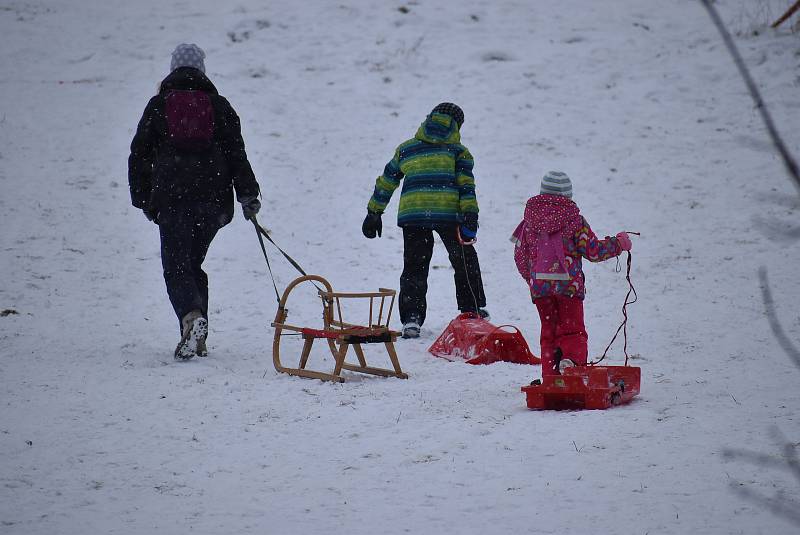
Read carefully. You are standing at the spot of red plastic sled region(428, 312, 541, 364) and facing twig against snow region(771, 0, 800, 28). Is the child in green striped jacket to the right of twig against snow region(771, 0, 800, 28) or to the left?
left

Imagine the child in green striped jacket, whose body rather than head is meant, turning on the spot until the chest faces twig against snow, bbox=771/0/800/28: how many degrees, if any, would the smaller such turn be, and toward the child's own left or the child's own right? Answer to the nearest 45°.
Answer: approximately 45° to the child's own right

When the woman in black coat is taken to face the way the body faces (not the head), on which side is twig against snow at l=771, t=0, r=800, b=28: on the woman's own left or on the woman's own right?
on the woman's own right

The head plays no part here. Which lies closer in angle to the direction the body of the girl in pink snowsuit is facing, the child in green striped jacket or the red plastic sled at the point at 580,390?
the child in green striped jacket

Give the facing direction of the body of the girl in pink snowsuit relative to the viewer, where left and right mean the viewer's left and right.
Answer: facing away from the viewer

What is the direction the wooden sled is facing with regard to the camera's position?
facing away from the viewer and to the left of the viewer

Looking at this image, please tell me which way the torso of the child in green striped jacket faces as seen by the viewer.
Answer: away from the camera

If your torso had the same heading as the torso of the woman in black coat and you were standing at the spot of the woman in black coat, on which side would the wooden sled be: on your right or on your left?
on your right

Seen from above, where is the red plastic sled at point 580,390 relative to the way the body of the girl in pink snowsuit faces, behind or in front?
behind

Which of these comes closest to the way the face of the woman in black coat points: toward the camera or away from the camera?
away from the camera

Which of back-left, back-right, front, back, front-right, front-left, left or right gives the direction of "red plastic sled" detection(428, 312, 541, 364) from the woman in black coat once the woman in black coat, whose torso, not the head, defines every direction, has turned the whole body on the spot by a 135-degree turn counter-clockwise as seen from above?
back-left

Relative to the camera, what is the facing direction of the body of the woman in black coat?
away from the camera

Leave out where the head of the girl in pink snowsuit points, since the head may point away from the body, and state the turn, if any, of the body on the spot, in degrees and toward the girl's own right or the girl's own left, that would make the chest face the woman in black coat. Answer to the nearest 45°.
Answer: approximately 90° to the girl's own left

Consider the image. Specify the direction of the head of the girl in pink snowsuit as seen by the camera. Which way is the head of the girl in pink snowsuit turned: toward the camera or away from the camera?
away from the camera
